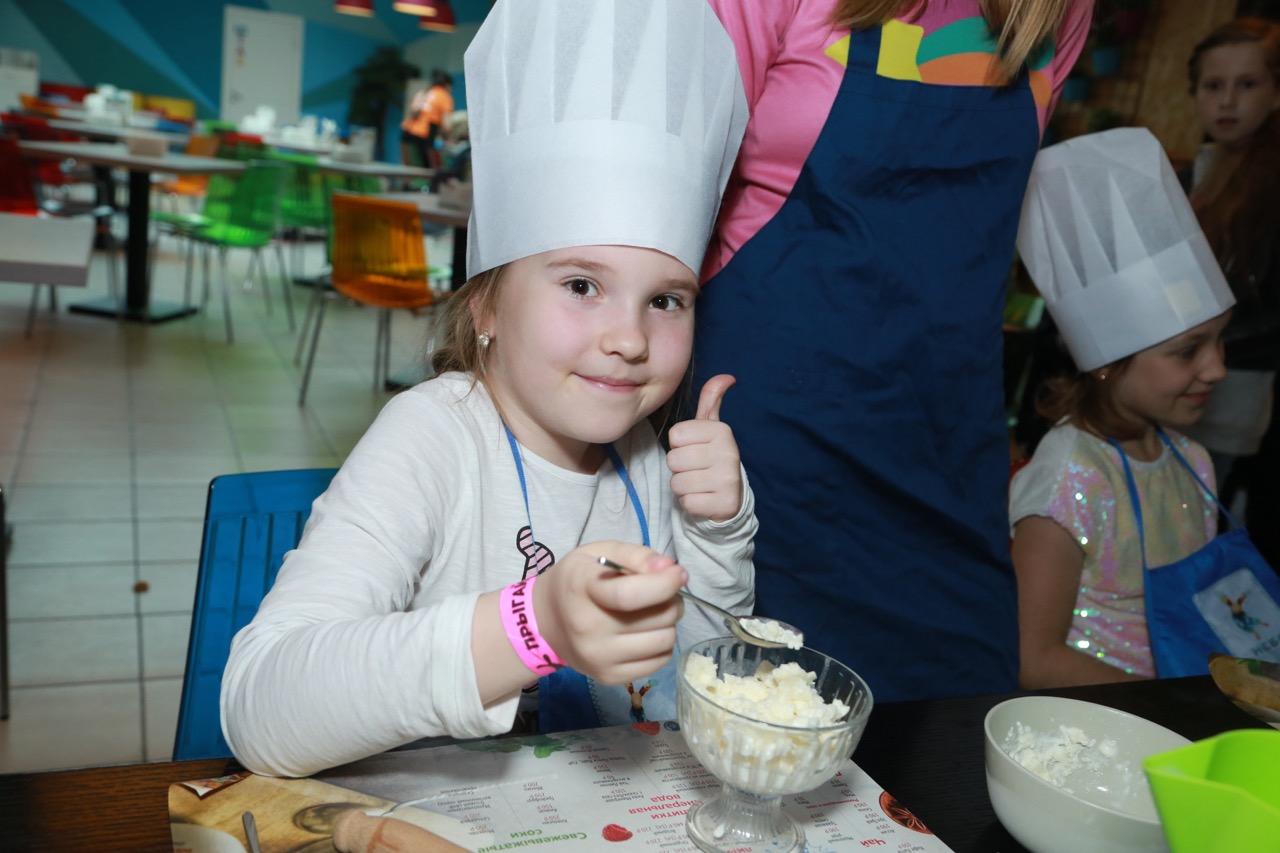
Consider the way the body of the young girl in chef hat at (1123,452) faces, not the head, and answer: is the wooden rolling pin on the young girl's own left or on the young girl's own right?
on the young girl's own right

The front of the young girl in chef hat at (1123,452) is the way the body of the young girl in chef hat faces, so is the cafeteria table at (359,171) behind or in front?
behind

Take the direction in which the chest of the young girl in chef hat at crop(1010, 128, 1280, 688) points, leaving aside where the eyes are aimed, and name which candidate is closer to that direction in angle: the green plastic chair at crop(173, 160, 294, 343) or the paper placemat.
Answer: the paper placemat

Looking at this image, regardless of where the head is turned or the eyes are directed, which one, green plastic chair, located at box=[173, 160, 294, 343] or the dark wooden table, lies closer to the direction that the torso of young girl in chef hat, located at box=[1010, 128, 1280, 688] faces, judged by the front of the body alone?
the dark wooden table

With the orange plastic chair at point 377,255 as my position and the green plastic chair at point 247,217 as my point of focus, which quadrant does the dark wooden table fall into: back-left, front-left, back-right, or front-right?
back-left

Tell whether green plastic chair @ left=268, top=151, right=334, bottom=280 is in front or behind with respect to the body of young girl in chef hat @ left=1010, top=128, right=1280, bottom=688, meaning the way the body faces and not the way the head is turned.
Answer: behind

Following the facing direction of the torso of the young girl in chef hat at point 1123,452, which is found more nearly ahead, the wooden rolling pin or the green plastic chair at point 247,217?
the wooden rolling pin
